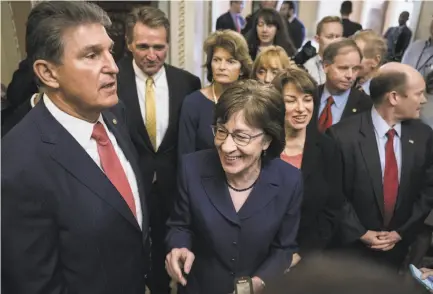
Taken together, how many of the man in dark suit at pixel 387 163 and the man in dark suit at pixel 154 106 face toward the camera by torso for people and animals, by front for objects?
2

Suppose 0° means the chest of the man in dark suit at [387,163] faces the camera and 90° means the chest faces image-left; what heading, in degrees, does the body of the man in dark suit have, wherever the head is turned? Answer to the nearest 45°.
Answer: approximately 0°

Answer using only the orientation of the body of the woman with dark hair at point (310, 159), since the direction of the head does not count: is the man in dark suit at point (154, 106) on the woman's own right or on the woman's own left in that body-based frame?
on the woman's own right

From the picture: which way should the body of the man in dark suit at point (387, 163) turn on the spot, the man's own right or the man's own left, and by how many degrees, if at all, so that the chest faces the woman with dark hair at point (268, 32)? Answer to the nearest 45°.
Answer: approximately 135° to the man's own right

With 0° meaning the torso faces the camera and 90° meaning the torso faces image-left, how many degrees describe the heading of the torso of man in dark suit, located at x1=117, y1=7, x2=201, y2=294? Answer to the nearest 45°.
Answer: approximately 0°

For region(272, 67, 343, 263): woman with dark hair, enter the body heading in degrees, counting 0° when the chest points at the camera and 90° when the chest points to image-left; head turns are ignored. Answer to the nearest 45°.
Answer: approximately 45°

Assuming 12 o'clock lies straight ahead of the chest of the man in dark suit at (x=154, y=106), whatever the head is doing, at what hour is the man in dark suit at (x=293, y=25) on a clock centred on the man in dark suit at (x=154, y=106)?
the man in dark suit at (x=293, y=25) is roughly at 7 o'clock from the man in dark suit at (x=154, y=106).

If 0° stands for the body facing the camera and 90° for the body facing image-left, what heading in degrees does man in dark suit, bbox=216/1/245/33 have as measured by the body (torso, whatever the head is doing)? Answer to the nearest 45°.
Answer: approximately 315°

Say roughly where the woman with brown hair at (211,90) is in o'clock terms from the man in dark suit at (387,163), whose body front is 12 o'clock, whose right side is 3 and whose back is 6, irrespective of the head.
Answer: The woman with brown hair is roughly at 3 o'clock from the man in dark suit.
